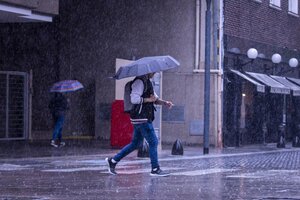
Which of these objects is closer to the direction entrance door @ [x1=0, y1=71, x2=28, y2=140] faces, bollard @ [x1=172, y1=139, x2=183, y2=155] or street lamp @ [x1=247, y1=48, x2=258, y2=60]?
the bollard

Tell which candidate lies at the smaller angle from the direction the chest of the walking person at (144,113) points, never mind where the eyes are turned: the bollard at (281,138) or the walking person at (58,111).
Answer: the bollard

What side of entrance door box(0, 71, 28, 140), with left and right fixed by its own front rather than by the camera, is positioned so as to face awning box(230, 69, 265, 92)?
left

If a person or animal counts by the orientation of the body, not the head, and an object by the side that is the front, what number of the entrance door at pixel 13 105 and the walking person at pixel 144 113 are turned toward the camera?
1

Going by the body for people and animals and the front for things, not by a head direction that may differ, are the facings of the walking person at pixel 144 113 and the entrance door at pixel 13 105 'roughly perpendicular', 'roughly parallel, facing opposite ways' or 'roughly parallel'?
roughly perpendicular

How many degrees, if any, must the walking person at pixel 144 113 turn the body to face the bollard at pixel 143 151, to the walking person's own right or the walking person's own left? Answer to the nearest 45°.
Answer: approximately 90° to the walking person's own left

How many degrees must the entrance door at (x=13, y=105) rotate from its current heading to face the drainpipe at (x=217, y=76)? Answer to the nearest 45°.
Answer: approximately 45° to its left

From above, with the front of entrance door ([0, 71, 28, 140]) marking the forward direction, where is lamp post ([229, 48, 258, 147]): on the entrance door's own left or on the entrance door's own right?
on the entrance door's own left

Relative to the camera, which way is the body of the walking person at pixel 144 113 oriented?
to the viewer's right
